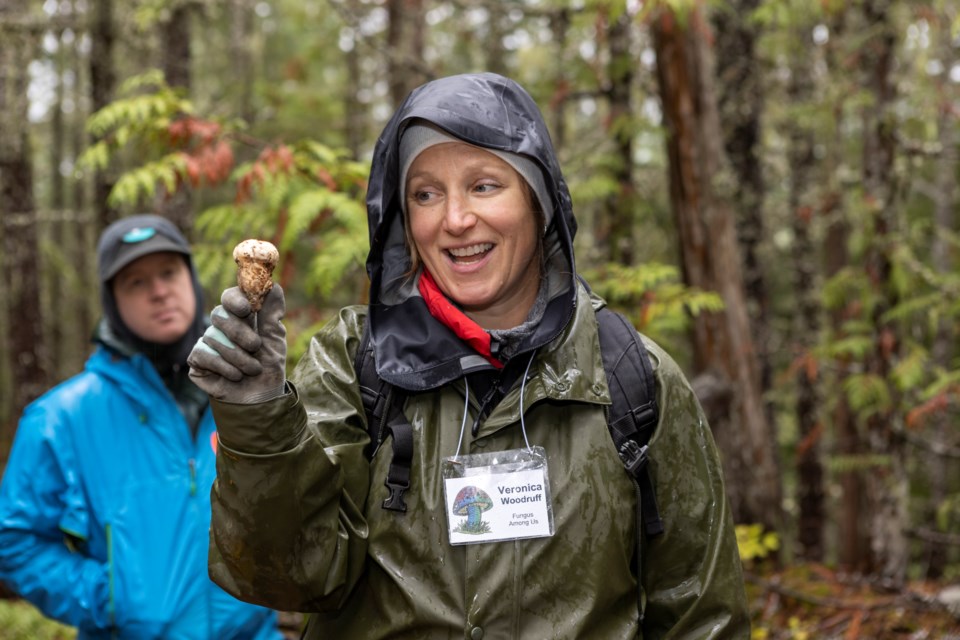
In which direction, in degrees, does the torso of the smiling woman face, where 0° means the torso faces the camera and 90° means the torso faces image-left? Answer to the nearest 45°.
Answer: approximately 0°

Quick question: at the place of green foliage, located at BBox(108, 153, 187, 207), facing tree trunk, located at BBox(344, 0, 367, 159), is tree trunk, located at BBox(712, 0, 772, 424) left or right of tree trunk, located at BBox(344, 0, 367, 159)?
right

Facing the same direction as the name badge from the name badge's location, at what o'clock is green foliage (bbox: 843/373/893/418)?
The green foliage is roughly at 7 o'clock from the name badge.

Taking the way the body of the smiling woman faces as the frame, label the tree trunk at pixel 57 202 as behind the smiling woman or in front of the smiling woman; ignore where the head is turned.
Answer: behind

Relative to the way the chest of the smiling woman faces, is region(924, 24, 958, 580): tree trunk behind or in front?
behind

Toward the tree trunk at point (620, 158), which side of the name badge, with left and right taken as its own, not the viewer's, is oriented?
back

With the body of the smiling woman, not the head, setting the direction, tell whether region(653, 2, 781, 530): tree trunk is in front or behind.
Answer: behind

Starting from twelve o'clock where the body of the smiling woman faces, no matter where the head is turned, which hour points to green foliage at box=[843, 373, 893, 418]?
The green foliage is roughly at 7 o'clock from the smiling woman.

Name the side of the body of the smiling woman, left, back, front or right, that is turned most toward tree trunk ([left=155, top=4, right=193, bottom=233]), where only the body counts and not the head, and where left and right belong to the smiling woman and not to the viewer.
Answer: back

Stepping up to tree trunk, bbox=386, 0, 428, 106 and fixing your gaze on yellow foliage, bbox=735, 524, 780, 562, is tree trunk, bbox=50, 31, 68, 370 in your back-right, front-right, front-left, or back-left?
back-right

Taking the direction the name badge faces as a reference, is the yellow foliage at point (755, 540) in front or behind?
behind

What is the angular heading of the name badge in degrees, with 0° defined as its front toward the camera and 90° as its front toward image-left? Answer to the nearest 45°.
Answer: approximately 0°
